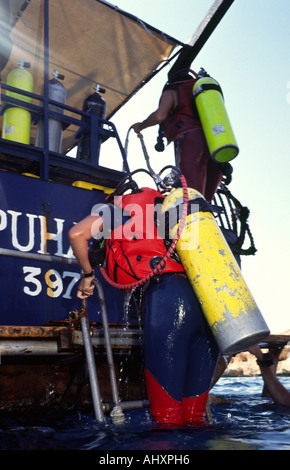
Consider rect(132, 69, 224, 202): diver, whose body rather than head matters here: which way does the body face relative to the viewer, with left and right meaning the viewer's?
facing to the left of the viewer

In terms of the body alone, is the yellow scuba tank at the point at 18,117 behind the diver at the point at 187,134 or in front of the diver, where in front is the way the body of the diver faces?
in front
